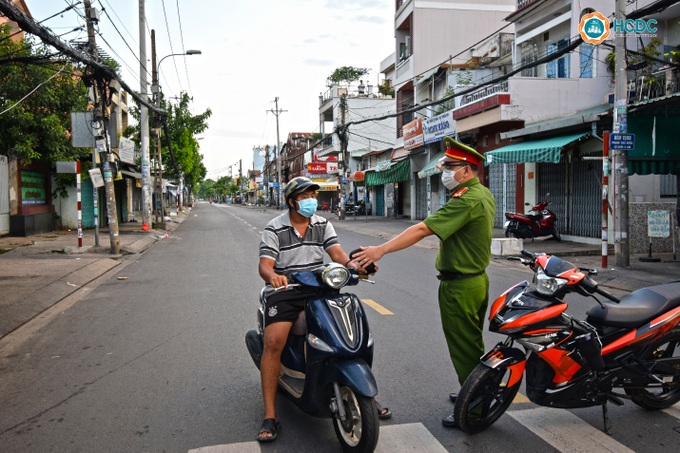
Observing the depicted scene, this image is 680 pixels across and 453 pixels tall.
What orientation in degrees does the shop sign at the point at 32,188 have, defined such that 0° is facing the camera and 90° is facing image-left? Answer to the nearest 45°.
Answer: approximately 315°

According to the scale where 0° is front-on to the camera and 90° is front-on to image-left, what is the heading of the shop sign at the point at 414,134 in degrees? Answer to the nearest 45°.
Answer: approximately 45°

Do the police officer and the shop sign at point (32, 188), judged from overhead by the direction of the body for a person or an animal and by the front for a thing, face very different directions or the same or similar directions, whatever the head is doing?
very different directions

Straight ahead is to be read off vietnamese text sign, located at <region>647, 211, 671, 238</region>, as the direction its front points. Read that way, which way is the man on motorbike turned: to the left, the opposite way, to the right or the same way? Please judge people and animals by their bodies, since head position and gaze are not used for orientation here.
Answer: to the left

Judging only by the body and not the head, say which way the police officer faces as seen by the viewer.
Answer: to the viewer's left

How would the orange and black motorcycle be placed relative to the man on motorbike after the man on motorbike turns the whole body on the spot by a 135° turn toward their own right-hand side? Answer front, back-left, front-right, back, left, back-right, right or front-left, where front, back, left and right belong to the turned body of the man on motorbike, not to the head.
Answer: back

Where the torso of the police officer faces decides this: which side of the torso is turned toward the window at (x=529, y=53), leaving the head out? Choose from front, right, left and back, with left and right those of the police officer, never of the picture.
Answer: right

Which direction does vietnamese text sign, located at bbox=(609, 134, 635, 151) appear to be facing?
toward the camera

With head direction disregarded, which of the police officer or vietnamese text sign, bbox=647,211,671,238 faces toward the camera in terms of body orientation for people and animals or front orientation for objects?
the vietnamese text sign

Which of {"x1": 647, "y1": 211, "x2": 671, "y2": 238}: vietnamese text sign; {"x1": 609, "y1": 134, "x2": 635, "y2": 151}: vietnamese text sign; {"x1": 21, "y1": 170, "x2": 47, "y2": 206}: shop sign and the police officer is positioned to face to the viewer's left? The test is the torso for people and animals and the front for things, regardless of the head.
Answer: the police officer

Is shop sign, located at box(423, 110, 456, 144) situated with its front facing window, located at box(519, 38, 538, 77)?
no

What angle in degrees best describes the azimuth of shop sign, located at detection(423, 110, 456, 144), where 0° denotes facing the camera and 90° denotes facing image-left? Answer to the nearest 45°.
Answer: approximately 45°

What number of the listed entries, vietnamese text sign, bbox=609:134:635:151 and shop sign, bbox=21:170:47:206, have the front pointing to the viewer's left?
0

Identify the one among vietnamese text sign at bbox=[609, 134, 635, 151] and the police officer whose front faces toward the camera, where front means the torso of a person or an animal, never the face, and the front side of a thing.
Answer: the vietnamese text sign

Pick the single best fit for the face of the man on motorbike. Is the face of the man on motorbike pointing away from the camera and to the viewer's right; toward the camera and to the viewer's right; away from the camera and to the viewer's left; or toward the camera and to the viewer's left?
toward the camera and to the viewer's right

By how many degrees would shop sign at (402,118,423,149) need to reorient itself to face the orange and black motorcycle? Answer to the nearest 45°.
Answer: approximately 45° to its left

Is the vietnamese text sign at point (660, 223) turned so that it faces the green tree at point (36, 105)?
no
